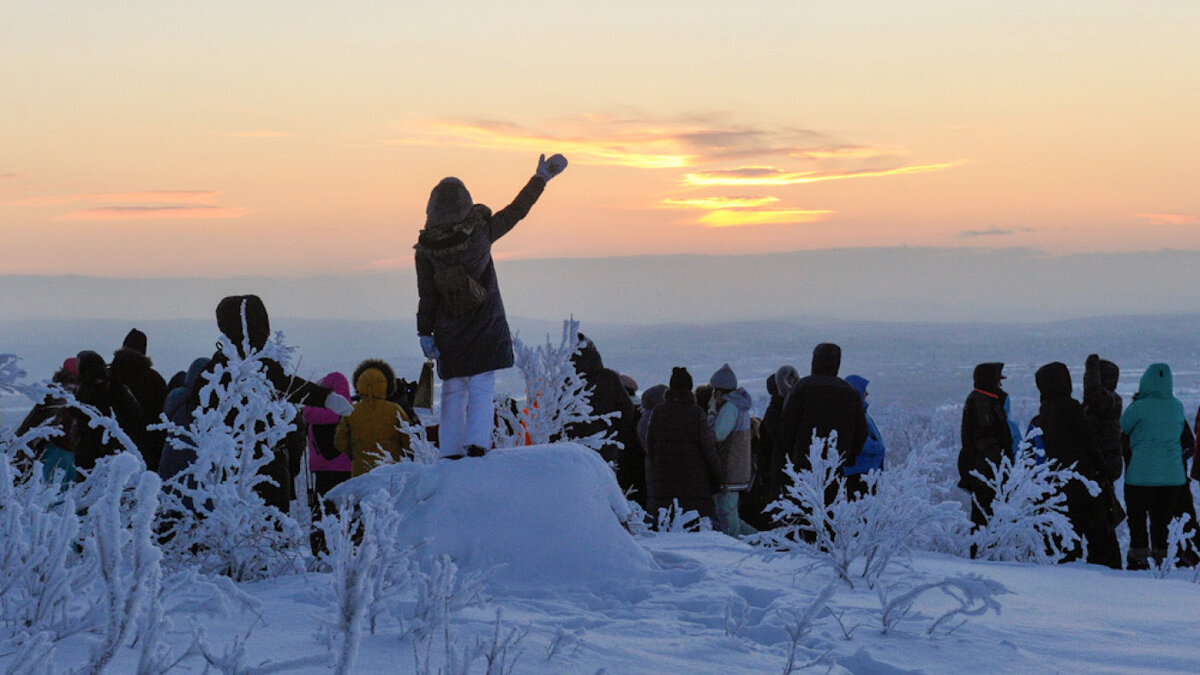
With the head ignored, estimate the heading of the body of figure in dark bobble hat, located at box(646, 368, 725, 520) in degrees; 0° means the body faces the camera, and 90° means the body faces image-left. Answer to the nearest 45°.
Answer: approximately 180°

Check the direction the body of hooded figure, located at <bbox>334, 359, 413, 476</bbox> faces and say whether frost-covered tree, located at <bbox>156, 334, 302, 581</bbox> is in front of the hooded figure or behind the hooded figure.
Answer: behind

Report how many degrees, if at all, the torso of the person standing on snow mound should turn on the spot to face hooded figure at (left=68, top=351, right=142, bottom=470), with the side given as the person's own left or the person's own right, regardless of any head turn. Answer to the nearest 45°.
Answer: approximately 45° to the person's own left

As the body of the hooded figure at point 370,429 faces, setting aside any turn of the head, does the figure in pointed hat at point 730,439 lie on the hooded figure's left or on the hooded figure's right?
on the hooded figure's right

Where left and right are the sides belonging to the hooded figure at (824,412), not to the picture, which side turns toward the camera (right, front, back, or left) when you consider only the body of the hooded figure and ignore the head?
back

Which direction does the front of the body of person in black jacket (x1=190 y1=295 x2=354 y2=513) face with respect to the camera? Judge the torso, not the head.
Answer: away from the camera

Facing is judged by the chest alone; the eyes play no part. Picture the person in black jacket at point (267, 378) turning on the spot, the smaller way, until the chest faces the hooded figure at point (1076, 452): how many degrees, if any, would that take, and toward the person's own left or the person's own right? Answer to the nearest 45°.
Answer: approximately 90° to the person's own right

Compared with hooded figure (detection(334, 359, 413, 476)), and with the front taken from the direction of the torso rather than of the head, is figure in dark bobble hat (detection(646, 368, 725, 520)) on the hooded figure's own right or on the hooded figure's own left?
on the hooded figure's own right

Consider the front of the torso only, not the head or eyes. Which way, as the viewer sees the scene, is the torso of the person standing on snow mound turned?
away from the camera

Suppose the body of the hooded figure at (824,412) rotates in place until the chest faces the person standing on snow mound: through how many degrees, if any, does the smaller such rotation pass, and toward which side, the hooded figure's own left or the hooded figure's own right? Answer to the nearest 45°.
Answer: approximately 135° to the hooded figure's own left

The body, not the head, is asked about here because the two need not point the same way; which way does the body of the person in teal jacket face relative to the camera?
away from the camera

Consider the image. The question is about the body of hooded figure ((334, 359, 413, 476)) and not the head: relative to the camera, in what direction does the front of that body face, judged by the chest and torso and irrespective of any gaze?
away from the camera

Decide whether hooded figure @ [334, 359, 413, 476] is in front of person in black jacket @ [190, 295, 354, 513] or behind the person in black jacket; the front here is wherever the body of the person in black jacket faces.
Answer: in front
